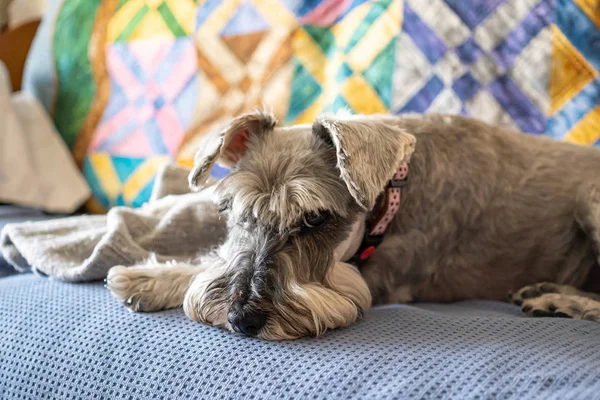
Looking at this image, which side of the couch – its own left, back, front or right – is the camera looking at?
front
